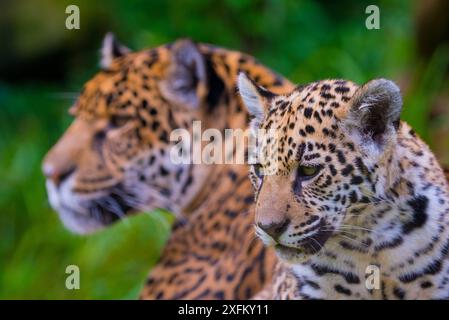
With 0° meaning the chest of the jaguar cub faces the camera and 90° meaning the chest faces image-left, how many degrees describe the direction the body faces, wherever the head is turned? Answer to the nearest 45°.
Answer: approximately 45°

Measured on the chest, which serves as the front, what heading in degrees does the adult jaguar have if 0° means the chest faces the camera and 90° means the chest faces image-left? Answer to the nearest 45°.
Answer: approximately 90°

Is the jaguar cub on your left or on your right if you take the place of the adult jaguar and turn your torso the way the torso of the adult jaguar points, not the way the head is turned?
on your left

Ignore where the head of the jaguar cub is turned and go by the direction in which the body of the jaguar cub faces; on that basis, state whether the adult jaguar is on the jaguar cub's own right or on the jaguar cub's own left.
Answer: on the jaguar cub's own right
